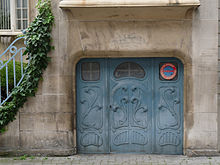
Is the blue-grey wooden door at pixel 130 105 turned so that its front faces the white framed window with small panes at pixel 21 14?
no

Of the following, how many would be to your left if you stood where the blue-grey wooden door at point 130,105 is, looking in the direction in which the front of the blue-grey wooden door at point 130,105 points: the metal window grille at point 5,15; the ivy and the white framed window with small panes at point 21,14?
0

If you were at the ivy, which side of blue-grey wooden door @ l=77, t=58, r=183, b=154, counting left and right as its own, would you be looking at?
right

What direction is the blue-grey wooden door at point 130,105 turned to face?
toward the camera

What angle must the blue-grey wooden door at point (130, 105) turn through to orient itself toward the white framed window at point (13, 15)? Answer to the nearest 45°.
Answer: approximately 135° to its right

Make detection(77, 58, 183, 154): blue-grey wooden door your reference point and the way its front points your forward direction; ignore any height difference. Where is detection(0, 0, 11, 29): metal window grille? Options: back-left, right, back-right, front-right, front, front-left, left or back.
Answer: back-right
